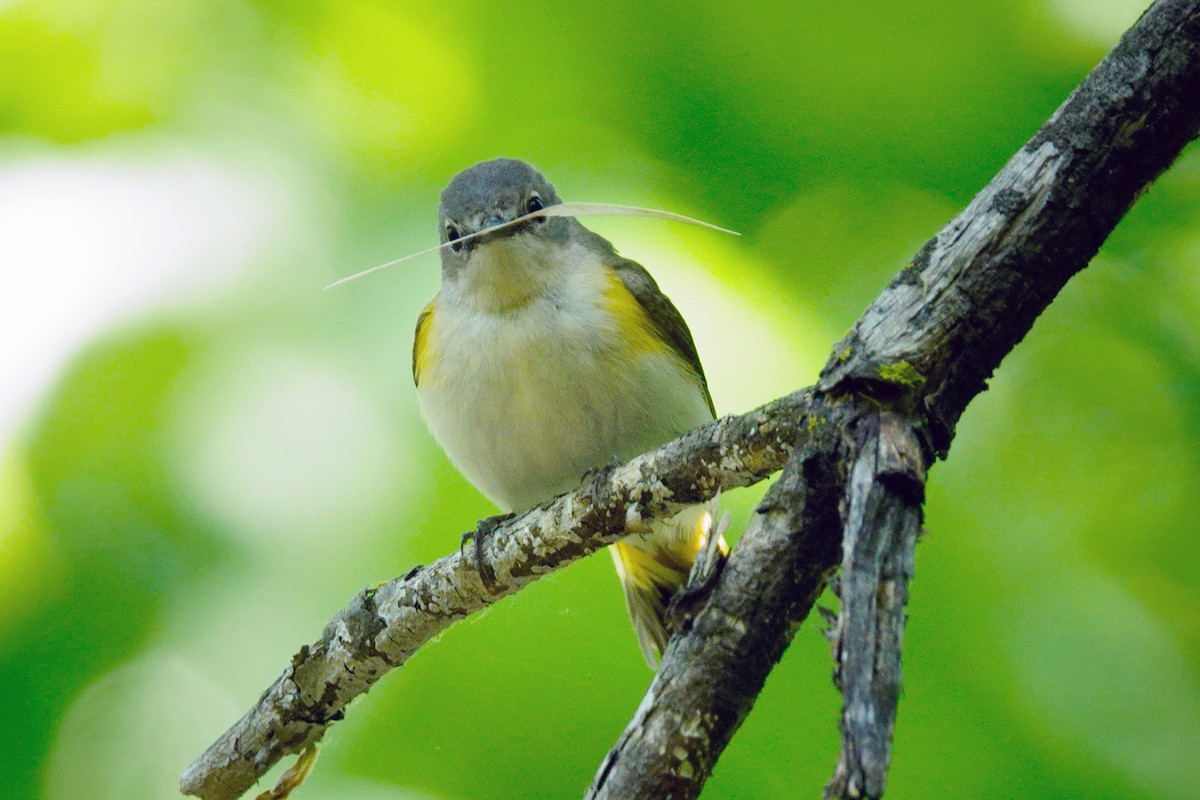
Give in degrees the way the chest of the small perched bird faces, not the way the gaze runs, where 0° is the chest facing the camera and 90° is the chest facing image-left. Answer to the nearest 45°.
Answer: approximately 0°

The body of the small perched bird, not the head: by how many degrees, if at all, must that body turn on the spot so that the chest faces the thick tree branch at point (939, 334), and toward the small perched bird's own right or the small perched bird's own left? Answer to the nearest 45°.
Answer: approximately 45° to the small perched bird's own left
